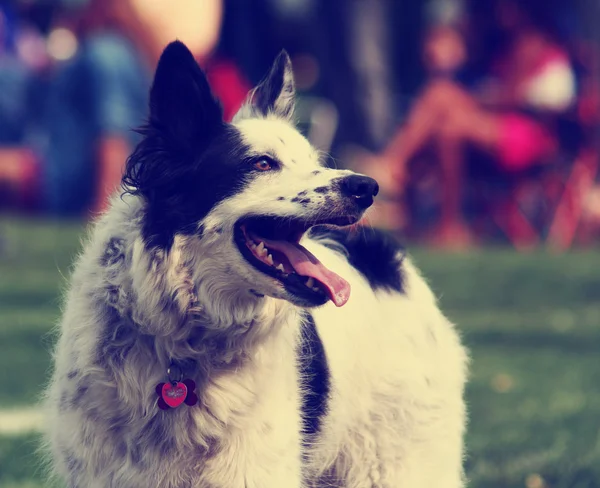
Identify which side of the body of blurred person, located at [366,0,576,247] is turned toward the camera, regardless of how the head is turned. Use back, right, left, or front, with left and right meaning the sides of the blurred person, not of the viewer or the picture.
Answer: left

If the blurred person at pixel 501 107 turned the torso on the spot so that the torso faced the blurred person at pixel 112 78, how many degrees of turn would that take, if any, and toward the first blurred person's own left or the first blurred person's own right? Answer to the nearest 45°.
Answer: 0° — they already face them

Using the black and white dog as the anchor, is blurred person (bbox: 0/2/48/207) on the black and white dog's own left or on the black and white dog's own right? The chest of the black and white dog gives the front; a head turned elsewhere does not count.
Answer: on the black and white dog's own right

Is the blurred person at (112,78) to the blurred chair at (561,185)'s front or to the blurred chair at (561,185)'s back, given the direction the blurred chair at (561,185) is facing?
to the front

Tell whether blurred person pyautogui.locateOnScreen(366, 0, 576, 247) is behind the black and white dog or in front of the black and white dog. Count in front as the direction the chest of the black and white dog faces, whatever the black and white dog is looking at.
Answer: behind

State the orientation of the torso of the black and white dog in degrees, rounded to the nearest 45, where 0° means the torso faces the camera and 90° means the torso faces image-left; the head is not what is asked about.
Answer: approximately 45°

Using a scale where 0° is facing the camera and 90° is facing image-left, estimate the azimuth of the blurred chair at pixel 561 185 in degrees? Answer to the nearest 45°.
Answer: approximately 90°

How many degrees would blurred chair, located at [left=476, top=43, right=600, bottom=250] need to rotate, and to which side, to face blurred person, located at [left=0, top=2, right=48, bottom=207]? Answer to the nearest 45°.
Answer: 0° — it already faces them

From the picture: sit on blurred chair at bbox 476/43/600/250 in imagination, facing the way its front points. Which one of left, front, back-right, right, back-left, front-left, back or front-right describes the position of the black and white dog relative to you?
left

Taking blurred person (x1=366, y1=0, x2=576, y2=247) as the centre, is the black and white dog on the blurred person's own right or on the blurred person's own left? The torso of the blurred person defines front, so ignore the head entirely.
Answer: on the blurred person's own left

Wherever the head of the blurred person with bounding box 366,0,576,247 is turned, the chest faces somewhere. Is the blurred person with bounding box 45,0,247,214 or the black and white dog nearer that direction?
the blurred person
